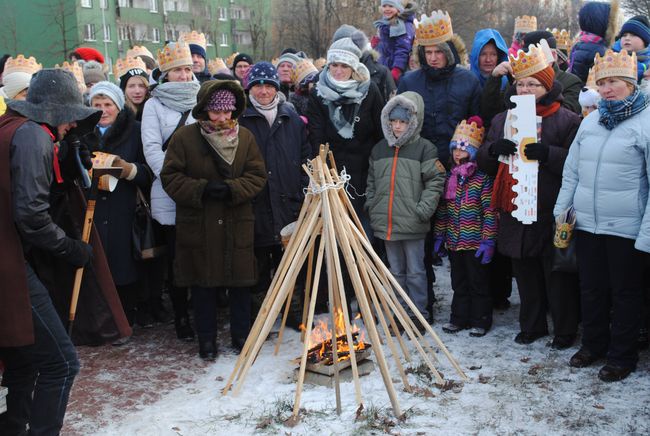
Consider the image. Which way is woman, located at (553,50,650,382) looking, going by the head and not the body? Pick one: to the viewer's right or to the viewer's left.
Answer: to the viewer's left

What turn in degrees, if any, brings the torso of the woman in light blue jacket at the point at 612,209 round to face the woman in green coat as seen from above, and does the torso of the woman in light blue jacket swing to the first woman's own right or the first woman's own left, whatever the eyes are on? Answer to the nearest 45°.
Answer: approximately 45° to the first woman's own right

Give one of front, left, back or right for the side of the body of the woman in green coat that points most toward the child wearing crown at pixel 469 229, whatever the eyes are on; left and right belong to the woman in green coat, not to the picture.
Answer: left

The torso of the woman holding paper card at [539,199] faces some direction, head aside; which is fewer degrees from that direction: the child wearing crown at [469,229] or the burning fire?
the burning fire

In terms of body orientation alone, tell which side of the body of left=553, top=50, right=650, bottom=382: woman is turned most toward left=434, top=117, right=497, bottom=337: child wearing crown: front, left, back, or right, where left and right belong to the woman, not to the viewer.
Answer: right

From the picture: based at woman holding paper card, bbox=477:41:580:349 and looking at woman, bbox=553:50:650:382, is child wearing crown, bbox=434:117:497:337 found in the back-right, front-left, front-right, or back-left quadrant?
back-right

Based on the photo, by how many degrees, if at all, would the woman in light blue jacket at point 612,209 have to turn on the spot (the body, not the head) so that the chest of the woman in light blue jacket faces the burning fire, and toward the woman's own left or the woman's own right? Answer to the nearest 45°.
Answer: approximately 45° to the woman's own right

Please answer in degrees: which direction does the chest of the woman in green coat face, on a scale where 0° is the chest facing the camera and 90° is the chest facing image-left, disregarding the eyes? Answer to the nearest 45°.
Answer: approximately 0°

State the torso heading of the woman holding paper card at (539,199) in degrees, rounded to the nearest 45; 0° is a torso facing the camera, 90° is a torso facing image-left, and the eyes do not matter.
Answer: approximately 45°

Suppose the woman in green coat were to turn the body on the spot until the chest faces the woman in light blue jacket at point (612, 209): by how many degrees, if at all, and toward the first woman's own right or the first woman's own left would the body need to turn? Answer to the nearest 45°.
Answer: approximately 45° to the first woman's own left
